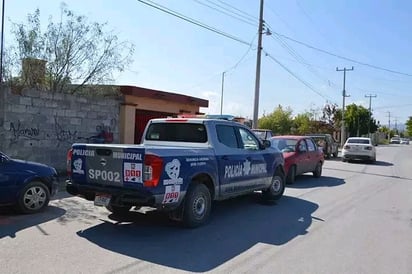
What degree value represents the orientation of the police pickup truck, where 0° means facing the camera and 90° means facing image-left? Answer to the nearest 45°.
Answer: approximately 225°

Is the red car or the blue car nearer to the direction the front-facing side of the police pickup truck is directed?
the red car

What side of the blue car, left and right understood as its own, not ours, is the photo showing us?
right
